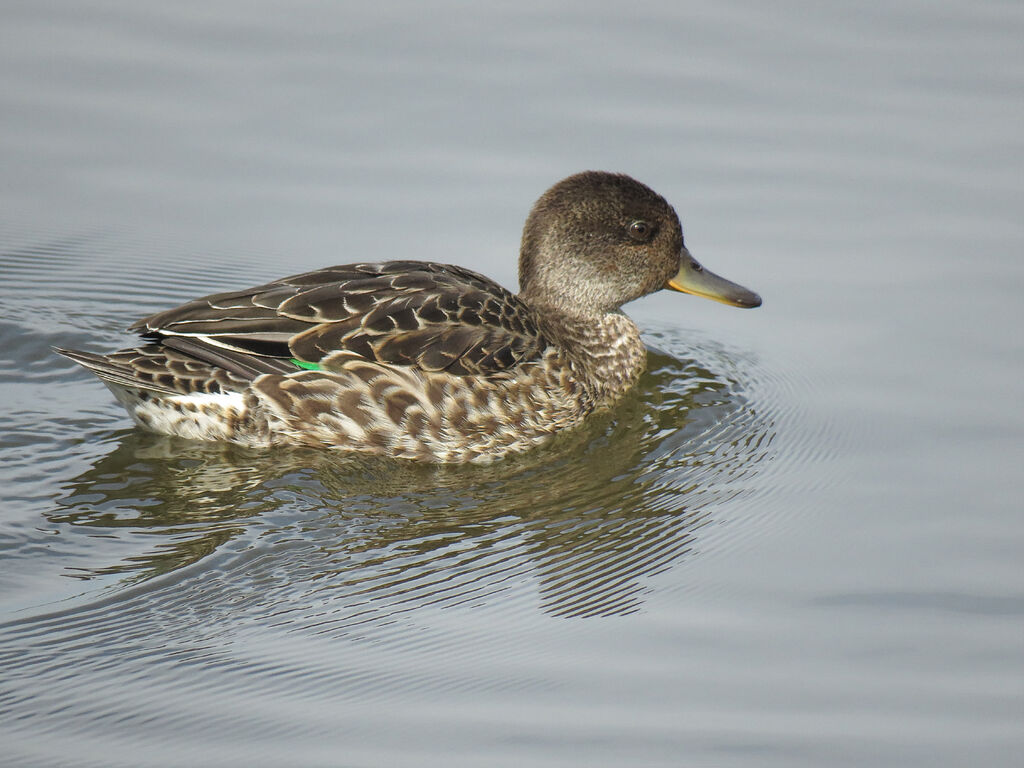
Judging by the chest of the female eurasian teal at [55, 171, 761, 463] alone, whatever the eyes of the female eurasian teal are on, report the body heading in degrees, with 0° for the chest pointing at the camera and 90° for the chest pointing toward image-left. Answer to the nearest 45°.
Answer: approximately 270°
